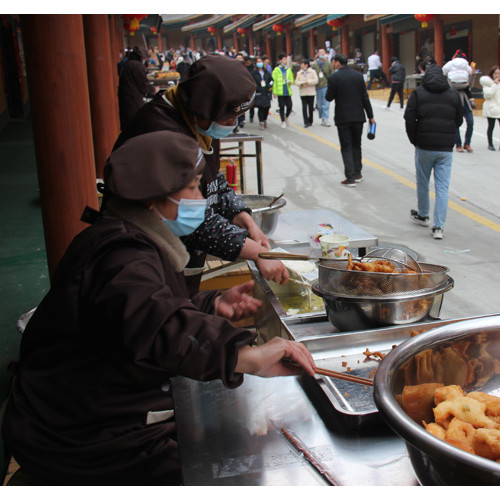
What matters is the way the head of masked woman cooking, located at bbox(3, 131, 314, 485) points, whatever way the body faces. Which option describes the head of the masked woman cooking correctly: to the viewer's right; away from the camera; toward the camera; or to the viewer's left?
to the viewer's right

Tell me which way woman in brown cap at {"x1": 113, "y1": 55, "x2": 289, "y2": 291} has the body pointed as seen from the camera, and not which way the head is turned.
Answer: to the viewer's right

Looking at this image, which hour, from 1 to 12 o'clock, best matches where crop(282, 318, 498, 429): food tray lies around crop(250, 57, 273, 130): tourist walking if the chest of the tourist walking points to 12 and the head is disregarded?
The food tray is roughly at 12 o'clock from the tourist walking.

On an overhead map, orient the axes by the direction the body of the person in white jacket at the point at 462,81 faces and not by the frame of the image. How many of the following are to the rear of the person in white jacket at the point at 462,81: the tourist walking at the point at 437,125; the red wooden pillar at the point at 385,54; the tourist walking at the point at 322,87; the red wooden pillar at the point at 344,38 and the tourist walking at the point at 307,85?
1

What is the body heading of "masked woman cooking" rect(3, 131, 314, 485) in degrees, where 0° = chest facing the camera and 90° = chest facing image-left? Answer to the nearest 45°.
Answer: approximately 270°

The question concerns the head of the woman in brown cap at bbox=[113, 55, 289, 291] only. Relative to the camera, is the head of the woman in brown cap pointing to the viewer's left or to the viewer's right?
to the viewer's right

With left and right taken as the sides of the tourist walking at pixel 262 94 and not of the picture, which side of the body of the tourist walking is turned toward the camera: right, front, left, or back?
front

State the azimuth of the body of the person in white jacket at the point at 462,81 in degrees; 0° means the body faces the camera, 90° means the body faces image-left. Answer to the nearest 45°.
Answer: approximately 180°

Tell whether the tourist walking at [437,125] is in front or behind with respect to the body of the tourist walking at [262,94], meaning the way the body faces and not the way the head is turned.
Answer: in front

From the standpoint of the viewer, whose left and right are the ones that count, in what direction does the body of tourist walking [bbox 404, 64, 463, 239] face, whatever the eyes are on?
facing away from the viewer

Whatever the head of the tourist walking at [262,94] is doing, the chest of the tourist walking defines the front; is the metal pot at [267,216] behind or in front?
in front

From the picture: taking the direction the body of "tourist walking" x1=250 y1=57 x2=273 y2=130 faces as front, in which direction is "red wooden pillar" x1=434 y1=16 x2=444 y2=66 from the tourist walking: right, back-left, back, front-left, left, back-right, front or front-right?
back-left

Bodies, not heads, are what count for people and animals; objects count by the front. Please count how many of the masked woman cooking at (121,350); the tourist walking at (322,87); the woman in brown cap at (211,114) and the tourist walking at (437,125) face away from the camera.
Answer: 1

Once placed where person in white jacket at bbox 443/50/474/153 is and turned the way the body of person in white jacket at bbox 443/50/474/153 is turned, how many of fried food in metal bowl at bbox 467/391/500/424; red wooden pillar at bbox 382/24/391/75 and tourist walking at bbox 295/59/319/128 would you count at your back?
1

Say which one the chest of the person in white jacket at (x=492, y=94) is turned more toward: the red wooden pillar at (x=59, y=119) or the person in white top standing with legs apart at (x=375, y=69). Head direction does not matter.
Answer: the red wooden pillar
